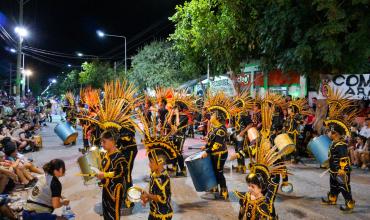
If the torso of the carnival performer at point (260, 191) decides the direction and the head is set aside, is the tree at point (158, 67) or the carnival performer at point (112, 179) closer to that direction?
the carnival performer

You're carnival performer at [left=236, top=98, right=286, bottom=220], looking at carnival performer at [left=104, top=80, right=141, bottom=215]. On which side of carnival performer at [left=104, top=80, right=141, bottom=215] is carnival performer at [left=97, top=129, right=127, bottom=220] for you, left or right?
left

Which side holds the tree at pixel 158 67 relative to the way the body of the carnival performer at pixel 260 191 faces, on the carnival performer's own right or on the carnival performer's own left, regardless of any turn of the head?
on the carnival performer's own right

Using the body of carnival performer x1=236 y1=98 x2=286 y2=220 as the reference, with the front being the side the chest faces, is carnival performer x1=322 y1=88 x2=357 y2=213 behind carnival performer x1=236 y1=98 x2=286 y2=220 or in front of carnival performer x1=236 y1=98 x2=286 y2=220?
behind

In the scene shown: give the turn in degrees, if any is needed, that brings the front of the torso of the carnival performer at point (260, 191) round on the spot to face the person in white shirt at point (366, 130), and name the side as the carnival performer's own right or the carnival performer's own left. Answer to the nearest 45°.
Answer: approximately 180°

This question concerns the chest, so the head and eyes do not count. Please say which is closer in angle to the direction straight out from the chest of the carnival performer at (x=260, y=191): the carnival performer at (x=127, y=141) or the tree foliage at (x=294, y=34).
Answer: the carnival performer

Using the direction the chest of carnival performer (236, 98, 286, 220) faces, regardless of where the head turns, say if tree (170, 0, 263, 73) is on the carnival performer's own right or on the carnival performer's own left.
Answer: on the carnival performer's own right

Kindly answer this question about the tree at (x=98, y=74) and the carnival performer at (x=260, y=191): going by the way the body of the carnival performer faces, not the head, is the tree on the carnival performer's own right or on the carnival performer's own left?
on the carnival performer's own right

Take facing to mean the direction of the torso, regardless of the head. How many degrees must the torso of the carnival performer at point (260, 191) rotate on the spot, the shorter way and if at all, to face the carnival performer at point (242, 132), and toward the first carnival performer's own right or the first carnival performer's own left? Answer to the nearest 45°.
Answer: approximately 135° to the first carnival performer's own right

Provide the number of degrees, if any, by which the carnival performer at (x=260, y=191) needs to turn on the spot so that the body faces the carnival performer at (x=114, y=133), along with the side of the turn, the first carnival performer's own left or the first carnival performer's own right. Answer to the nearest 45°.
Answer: approximately 45° to the first carnival performer's own right

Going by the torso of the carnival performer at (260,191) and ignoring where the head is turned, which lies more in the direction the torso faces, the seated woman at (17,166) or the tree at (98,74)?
the seated woman

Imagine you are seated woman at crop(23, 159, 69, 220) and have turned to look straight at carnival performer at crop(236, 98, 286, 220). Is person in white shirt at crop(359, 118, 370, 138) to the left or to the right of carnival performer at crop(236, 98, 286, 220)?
left

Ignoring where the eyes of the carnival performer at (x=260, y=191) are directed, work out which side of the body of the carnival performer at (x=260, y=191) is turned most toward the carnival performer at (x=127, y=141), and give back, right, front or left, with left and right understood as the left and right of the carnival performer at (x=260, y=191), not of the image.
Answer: right

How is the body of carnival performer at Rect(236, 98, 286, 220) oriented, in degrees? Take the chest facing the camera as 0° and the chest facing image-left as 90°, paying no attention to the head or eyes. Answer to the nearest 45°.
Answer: approximately 45°

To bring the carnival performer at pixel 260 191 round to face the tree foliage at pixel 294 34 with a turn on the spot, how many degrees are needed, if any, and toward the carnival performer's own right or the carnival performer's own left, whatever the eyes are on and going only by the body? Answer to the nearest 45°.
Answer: approximately 135° to the carnival performer's own right
